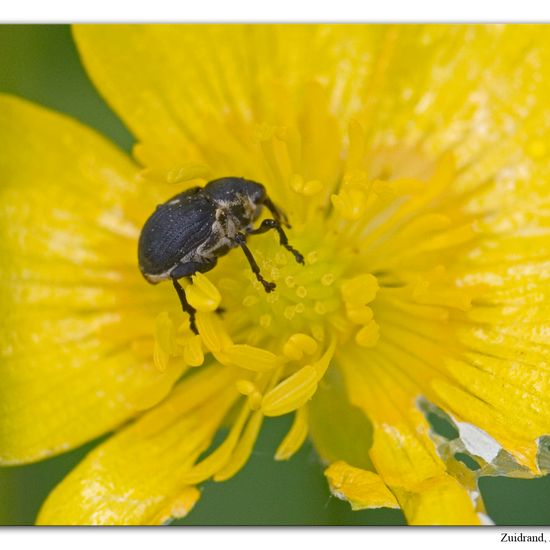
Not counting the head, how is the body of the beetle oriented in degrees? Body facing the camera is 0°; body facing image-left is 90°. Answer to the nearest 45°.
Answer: approximately 270°
